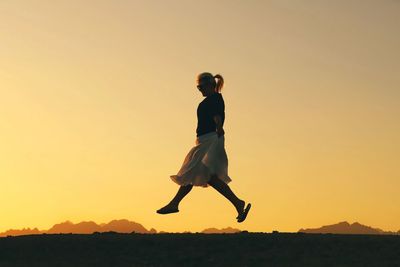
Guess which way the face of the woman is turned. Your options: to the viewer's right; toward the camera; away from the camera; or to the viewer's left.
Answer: to the viewer's left

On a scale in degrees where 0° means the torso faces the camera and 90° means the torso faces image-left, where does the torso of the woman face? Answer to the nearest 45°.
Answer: approximately 90°
